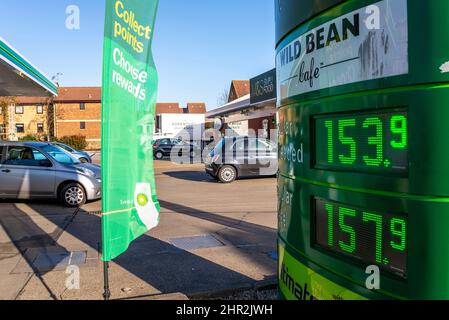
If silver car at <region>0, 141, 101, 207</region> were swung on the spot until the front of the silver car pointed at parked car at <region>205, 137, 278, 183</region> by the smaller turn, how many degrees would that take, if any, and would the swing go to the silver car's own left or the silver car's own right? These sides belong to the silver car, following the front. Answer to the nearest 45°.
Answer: approximately 45° to the silver car's own left

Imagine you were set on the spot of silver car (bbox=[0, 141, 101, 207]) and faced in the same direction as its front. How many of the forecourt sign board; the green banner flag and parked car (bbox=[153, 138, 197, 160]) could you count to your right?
2

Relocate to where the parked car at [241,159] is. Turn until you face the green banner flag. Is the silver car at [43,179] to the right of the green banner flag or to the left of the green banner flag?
right

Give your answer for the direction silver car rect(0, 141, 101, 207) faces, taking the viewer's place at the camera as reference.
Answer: facing to the right of the viewer

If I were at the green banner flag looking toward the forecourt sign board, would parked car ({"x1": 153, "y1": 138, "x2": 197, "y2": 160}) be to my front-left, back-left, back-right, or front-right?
back-left

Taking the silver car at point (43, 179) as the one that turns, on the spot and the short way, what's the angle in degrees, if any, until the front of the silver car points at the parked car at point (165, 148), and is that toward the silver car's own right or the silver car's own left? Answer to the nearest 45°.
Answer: approximately 90° to the silver car's own left

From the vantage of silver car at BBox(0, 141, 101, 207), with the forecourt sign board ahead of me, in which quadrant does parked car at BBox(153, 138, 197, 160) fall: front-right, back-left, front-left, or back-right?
back-left
